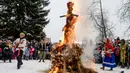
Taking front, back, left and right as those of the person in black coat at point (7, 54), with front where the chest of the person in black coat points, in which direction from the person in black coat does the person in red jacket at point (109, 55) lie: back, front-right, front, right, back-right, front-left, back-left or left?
front-left

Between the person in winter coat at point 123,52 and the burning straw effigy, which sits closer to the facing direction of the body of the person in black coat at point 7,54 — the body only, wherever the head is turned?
the burning straw effigy
